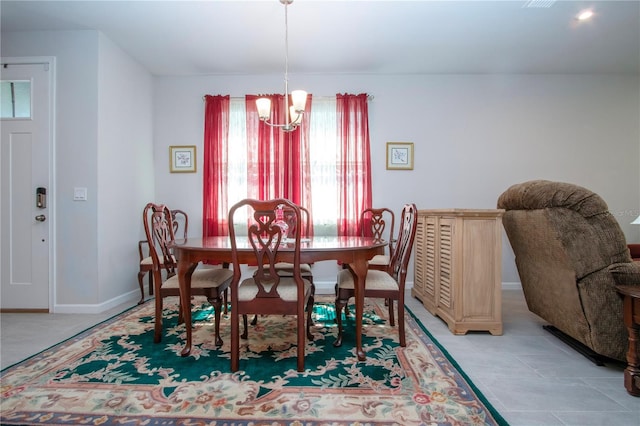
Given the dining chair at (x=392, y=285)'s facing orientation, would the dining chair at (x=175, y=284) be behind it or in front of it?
in front

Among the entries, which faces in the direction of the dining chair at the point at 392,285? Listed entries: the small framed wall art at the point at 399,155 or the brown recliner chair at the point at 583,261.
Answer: the small framed wall art

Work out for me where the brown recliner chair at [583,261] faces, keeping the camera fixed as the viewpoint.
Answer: facing away from the viewer and to the right of the viewer

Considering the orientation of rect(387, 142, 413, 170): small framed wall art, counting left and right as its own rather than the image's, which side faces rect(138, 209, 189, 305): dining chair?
right

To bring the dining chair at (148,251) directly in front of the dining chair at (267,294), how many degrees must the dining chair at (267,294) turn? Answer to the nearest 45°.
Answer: approximately 45° to its left

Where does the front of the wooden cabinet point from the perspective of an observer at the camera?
facing to the left of the viewer

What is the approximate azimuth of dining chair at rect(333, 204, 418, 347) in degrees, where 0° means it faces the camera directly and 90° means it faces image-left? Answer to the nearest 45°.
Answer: approximately 90°

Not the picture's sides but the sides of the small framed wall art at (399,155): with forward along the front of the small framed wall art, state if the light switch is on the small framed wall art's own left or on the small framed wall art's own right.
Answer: on the small framed wall art's own right

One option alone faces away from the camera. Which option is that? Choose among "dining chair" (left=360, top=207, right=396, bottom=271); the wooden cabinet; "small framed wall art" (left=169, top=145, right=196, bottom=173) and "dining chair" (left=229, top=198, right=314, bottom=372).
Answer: "dining chair" (left=229, top=198, right=314, bottom=372)

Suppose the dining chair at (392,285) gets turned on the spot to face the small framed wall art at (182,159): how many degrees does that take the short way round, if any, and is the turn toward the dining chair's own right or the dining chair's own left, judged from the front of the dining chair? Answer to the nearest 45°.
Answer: approximately 45° to the dining chair's own right

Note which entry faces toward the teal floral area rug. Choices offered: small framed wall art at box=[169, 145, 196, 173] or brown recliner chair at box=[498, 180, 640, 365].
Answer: the small framed wall art

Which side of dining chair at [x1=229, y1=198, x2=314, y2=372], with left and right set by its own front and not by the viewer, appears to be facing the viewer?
back
